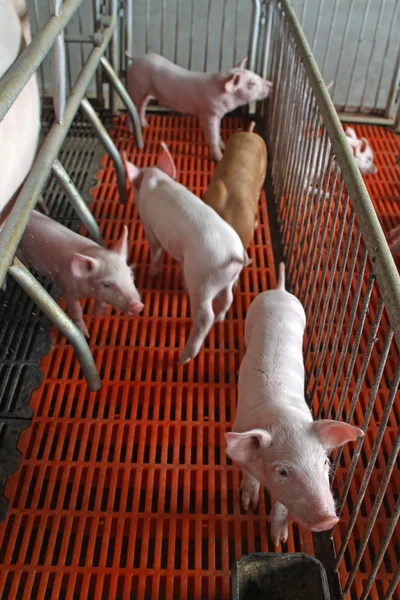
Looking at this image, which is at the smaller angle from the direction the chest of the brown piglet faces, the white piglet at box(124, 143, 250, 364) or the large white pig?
the white piglet

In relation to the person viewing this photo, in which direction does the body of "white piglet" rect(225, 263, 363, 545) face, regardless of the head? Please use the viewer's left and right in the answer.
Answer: facing the viewer

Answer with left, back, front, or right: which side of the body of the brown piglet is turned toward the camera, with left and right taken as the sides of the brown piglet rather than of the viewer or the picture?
front

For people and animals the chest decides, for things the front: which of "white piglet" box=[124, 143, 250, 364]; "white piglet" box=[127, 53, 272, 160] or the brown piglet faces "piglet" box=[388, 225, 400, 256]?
"white piglet" box=[127, 53, 272, 160]

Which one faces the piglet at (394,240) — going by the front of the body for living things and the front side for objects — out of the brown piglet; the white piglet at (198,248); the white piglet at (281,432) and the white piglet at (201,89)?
the white piglet at (201,89)

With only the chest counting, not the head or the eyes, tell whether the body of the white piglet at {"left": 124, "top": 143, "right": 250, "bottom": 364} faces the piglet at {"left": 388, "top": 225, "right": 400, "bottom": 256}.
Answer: no

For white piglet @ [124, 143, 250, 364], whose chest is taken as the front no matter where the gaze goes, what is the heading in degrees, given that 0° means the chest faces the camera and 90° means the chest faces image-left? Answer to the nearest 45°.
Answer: approximately 135°

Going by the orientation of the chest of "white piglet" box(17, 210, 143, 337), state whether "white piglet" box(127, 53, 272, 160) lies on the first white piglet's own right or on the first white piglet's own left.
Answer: on the first white piglet's own left

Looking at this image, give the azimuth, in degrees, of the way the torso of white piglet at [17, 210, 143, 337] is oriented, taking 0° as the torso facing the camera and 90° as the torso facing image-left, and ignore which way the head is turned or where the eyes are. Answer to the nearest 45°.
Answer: approximately 315°

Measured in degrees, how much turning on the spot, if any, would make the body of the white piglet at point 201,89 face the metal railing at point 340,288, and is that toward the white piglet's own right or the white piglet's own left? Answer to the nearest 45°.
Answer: approximately 45° to the white piglet's own right

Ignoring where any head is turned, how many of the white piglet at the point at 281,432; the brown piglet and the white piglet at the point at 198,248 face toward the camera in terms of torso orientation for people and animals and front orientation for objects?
2

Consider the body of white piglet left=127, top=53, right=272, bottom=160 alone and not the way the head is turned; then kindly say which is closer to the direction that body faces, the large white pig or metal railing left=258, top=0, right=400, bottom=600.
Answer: the metal railing

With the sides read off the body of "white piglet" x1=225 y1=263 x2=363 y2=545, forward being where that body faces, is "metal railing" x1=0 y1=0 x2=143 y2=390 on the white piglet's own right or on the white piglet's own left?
on the white piglet's own right
